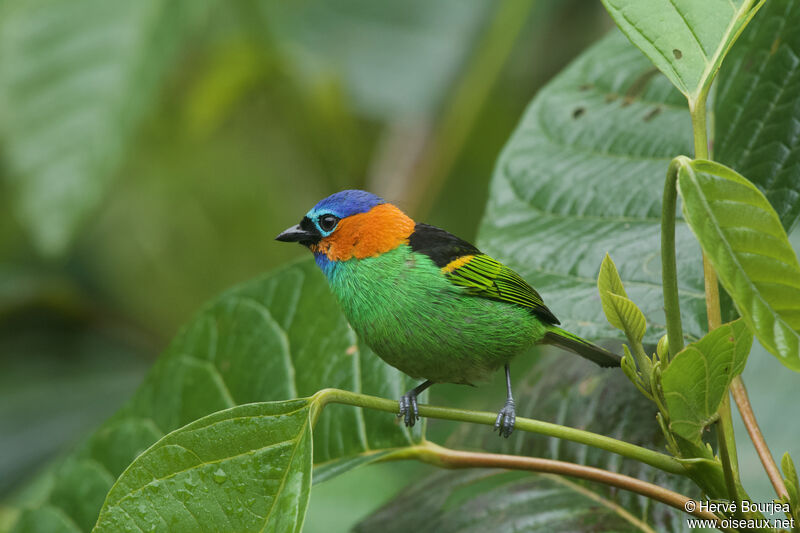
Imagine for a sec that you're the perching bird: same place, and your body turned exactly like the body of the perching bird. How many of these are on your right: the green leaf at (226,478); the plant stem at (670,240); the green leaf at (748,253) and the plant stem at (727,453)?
0

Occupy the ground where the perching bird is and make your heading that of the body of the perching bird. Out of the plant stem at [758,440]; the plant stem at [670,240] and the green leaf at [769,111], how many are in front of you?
0

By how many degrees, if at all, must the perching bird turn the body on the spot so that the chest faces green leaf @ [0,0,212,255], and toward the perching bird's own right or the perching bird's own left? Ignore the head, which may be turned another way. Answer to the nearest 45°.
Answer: approximately 45° to the perching bird's own right

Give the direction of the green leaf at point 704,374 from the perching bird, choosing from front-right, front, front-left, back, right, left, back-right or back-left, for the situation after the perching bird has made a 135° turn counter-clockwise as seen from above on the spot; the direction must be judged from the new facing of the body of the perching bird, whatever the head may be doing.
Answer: front

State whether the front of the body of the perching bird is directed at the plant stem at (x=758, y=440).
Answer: no

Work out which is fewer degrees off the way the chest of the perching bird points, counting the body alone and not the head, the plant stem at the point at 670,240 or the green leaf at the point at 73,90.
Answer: the green leaf

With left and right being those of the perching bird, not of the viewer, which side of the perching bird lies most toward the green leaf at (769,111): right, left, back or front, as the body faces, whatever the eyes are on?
back

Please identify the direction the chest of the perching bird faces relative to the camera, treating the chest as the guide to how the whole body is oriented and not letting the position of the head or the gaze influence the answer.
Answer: to the viewer's left
